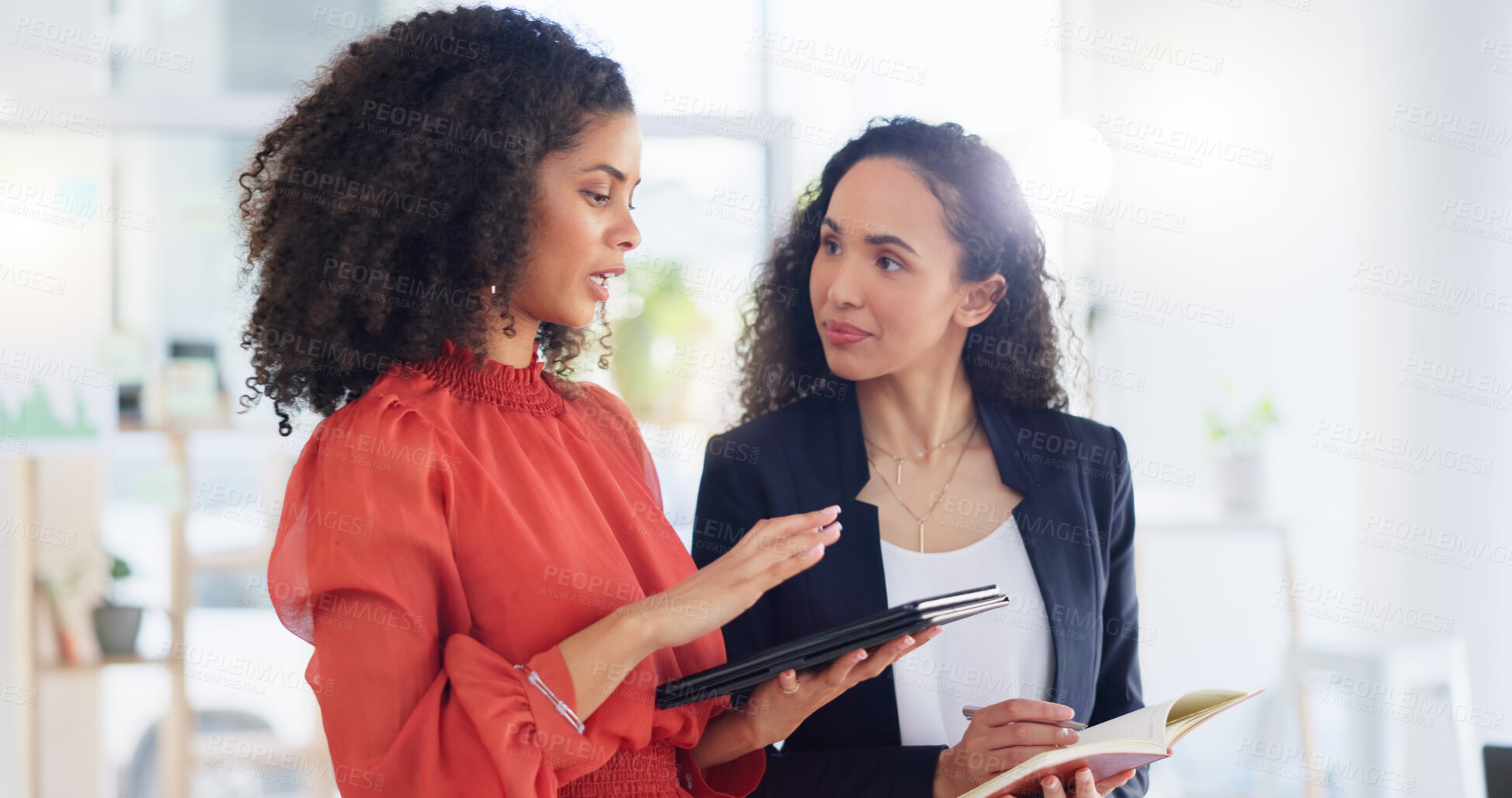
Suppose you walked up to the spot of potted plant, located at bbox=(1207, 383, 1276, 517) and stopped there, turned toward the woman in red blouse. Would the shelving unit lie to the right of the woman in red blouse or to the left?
right

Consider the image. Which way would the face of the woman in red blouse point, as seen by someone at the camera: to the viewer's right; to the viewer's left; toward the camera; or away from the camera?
to the viewer's right

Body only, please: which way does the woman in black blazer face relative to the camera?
toward the camera

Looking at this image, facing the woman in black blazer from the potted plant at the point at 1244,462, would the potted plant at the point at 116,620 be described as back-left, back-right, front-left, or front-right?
front-right

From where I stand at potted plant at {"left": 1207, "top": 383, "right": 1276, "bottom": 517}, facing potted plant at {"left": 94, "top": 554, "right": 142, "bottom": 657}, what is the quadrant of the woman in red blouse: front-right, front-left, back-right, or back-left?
front-left

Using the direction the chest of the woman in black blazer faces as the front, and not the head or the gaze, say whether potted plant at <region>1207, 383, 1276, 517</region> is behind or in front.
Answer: behind

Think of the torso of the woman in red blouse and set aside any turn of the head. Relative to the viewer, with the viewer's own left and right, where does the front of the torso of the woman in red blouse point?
facing the viewer and to the right of the viewer

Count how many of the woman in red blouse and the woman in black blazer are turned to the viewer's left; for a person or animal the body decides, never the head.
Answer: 0

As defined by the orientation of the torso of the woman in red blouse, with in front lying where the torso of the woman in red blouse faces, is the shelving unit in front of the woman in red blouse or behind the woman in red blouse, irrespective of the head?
behind

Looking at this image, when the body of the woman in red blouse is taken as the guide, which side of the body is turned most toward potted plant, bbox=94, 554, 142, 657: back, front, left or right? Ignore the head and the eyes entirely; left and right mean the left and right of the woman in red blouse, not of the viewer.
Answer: back

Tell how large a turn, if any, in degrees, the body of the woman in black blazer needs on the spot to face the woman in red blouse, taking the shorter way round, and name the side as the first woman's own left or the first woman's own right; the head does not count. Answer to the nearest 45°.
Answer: approximately 45° to the first woman's own right
